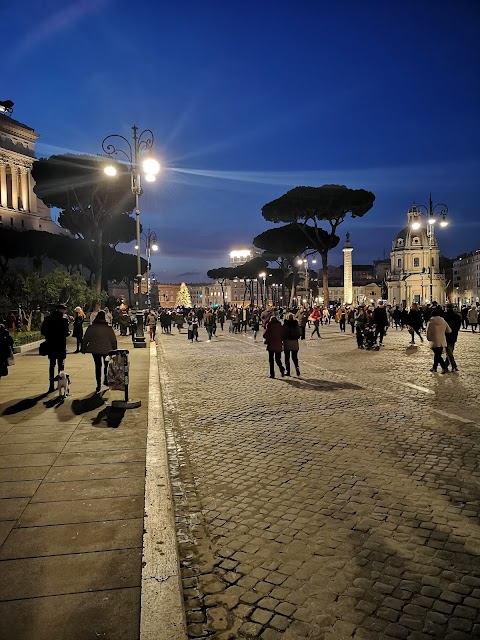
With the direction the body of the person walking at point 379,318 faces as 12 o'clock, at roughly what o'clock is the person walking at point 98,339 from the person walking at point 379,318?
the person walking at point 98,339 is roughly at 1 o'clock from the person walking at point 379,318.
